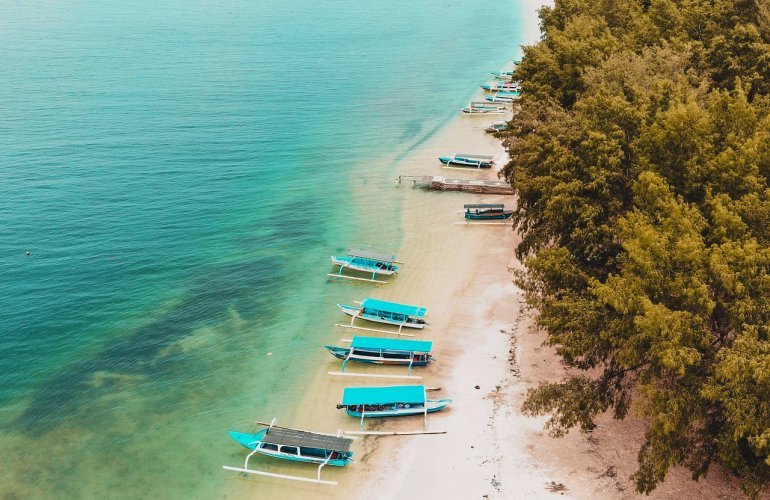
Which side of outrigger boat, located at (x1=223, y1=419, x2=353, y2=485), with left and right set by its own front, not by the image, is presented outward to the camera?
left

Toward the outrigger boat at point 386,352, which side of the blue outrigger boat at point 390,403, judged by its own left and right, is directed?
left

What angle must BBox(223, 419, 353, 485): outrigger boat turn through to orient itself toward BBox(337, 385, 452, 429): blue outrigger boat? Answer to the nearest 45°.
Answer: approximately 180°

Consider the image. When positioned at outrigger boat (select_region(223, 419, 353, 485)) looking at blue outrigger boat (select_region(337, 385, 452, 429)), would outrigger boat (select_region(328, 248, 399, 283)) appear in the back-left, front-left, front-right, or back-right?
front-left

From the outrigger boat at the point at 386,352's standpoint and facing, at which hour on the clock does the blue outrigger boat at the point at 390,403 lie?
The blue outrigger boat is roughly at 9 o'clock from the outrigger boat.

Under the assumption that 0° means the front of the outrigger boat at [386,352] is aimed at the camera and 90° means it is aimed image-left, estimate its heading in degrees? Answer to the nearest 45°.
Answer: approximately 90°

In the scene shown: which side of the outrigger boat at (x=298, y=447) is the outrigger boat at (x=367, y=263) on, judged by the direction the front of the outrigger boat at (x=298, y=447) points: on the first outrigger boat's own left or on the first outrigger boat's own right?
on the first outrigger boat's own right

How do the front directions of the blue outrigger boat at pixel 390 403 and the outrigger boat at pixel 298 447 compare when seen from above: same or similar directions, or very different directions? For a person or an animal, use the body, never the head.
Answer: very different directions

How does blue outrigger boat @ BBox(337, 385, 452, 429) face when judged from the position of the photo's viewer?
facing to the right of the viewer

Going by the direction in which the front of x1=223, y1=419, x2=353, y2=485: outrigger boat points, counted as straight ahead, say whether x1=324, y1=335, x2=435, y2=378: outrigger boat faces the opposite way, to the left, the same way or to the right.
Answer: the same way

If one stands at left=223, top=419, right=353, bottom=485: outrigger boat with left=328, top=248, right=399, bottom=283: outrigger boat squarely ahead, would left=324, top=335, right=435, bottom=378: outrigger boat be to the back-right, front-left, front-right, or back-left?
front-right

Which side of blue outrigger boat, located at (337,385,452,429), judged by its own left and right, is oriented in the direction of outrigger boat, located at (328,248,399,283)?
left

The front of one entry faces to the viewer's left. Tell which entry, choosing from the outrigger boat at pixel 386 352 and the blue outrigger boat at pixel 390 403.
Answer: the outrigger boat

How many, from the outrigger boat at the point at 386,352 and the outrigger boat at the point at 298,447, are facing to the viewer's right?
0

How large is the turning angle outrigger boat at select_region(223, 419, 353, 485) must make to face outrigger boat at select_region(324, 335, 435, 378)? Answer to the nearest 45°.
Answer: approximately 135° to its right
